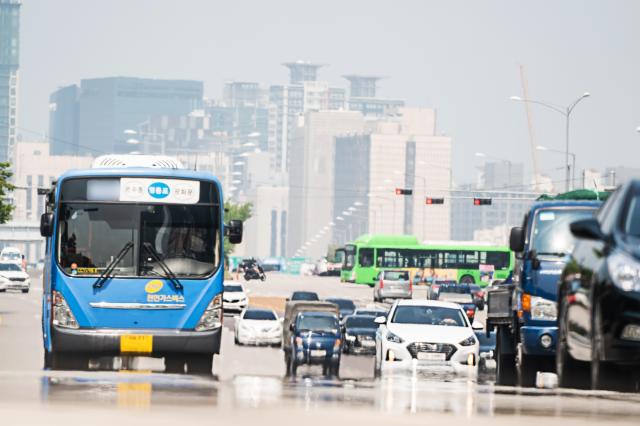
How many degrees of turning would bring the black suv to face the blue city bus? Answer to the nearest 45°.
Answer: approximately 180°

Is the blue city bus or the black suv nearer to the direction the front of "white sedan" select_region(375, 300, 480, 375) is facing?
the black suv

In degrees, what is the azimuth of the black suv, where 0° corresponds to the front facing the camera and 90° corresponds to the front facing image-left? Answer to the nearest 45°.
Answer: approximately 315°

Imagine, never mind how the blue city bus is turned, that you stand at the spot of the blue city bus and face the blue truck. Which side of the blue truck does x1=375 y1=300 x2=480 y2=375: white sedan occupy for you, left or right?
left

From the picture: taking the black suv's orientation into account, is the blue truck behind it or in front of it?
behind

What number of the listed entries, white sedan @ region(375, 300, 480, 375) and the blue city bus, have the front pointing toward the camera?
2

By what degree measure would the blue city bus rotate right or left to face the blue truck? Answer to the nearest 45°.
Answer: approximately 90° to its left

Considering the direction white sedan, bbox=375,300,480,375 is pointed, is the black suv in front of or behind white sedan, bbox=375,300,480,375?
in front

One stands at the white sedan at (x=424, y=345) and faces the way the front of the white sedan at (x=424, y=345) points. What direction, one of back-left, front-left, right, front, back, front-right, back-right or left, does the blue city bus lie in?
front-right

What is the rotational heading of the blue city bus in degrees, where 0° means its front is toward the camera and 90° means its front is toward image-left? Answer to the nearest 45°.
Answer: approximately 0°
